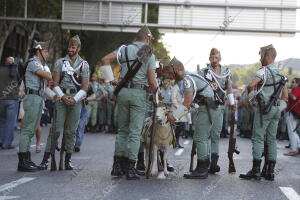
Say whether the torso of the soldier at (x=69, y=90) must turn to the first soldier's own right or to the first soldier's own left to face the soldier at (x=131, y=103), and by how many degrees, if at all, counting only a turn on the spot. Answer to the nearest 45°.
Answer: approximately 45° to the first soldier's own left

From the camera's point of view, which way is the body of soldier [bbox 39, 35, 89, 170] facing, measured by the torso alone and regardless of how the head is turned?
toward the camera

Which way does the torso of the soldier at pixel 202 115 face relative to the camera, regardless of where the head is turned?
to the viewer's left

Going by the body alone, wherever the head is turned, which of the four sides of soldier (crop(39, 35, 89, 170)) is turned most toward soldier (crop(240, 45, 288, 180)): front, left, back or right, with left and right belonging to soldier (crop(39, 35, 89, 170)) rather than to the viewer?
left

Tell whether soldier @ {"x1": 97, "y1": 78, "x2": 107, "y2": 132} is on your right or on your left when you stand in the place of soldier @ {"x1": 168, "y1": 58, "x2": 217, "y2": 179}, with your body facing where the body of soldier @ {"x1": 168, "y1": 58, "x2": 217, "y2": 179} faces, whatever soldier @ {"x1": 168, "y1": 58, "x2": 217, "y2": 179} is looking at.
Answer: on your right

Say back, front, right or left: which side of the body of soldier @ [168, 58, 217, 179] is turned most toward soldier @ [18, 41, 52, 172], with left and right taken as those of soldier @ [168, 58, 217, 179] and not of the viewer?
front
